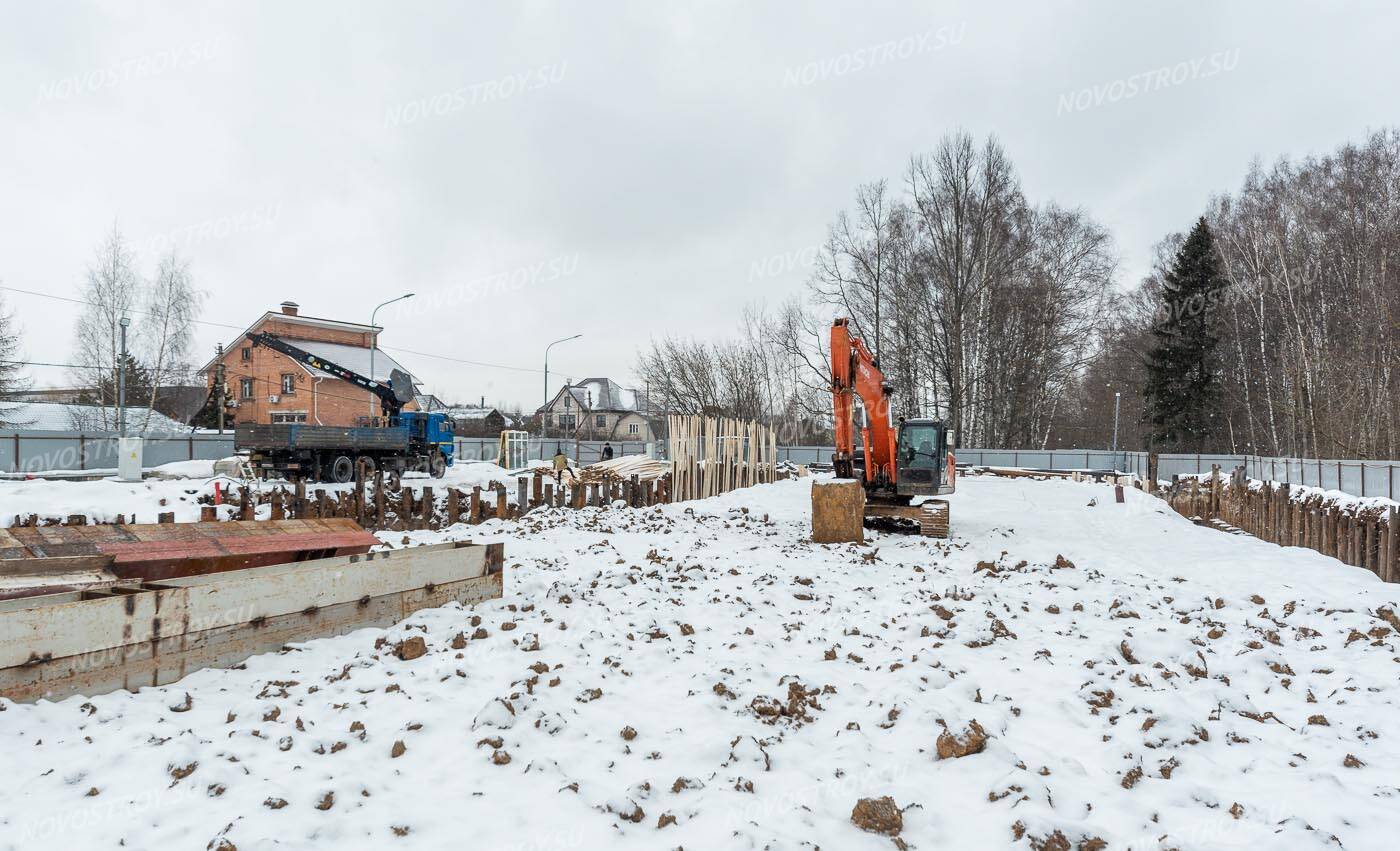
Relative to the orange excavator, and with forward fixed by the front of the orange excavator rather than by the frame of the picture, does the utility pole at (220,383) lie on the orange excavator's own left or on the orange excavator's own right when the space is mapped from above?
on the orange excavator's own right

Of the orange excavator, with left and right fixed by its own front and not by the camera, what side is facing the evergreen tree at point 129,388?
right

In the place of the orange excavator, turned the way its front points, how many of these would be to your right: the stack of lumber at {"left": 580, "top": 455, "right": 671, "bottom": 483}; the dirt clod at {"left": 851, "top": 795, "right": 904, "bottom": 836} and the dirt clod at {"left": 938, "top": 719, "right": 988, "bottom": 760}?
1

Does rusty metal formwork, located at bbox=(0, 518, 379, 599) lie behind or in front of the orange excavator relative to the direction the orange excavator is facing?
in front

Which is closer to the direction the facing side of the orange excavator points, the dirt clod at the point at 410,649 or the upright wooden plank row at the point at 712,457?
the dirt clod

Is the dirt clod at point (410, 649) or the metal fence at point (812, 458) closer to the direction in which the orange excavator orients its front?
the dirt clod

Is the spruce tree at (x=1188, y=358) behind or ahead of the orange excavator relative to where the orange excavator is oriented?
behind

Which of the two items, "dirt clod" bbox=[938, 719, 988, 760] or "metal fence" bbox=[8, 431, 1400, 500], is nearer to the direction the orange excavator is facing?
the dirt clod

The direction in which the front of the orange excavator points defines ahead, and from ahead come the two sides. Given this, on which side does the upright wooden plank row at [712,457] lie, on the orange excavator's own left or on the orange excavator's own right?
on the orange excavator's own right

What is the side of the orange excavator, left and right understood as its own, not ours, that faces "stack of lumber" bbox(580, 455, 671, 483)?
right

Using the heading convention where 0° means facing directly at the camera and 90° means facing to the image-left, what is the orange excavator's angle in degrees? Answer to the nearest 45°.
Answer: approximately 45°

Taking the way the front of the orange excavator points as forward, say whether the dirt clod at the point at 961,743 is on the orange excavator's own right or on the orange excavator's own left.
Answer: on the orange excavator's own left

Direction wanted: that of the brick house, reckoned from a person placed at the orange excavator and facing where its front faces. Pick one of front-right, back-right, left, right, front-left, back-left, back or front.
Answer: right
